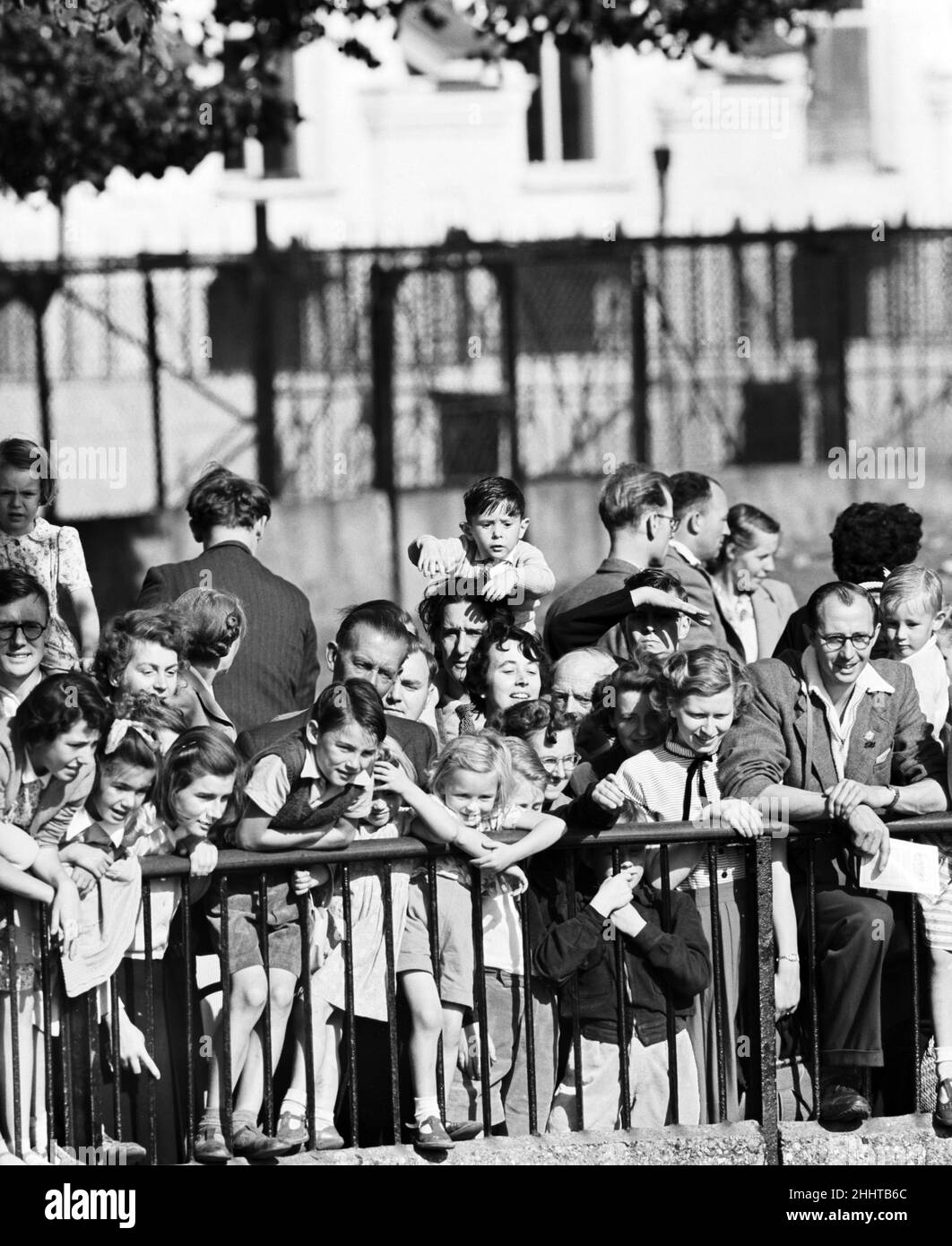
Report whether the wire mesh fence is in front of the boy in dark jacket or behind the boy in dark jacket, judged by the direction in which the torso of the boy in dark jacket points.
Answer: behind

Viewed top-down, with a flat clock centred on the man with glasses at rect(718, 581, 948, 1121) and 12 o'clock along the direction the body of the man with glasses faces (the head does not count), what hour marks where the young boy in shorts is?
The young boy in shorts is roughly at 2 o'clock from the man with glasses.

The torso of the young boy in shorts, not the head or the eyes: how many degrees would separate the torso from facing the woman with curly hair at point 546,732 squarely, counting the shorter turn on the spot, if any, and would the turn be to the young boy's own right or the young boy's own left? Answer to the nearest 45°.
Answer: approximately 90° to the young boy's own left

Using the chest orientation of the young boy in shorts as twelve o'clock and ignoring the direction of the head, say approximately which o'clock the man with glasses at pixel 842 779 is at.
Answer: The man with glasses is roughly at 10 o'clock from the young boy in shorts.

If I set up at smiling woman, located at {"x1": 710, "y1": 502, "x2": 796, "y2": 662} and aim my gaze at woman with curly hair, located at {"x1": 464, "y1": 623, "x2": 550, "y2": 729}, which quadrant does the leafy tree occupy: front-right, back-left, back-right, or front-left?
back-right

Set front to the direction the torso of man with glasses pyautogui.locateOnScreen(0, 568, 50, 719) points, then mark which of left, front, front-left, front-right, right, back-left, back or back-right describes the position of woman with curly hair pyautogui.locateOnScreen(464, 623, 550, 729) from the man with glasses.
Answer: left

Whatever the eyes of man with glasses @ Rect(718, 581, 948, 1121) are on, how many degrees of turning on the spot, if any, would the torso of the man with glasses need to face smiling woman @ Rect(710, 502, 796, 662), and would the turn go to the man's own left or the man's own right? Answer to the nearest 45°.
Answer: approximately 180°
